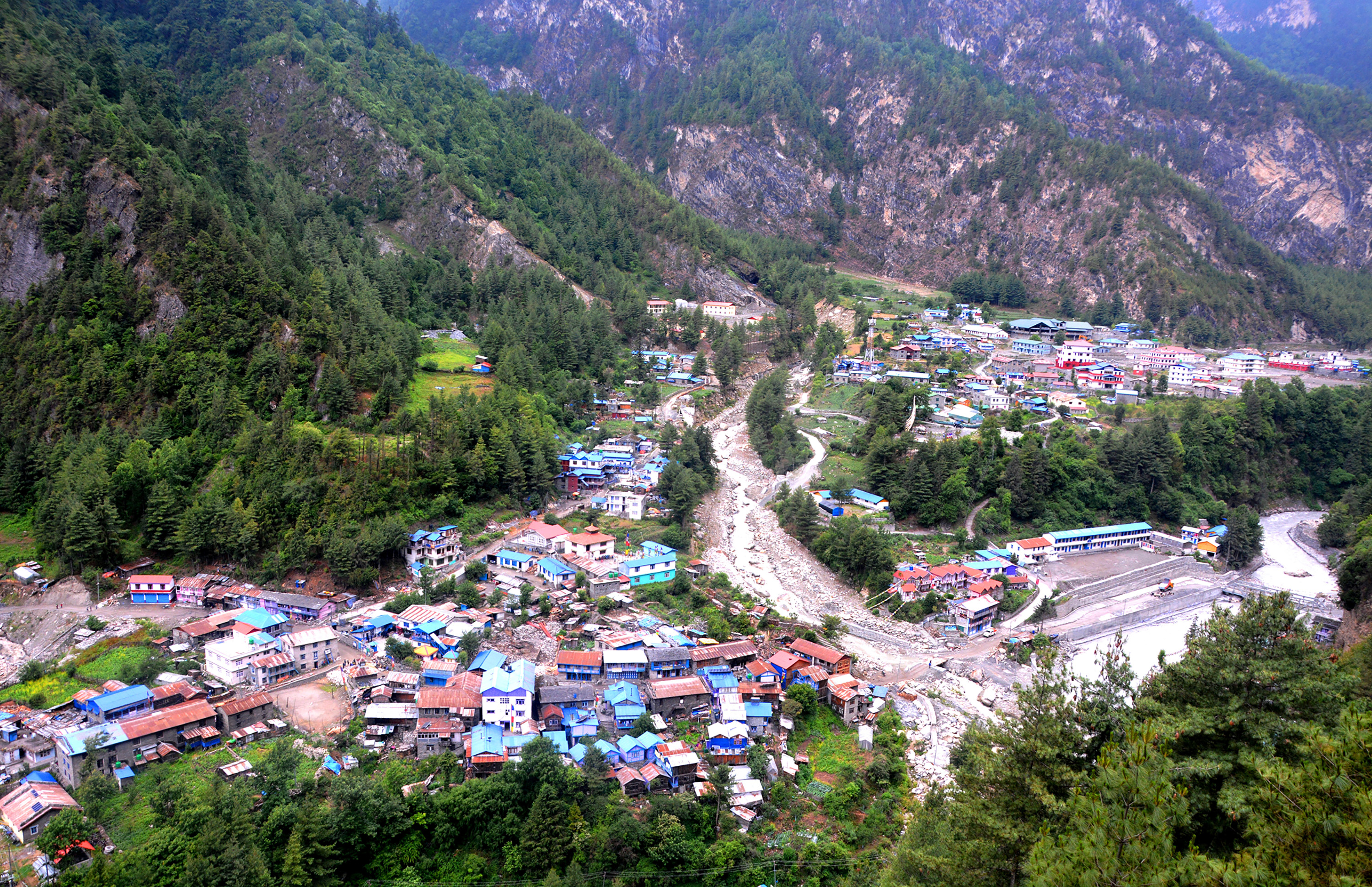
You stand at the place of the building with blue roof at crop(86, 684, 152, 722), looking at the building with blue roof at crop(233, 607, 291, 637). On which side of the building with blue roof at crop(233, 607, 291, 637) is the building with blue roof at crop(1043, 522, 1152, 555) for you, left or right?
right

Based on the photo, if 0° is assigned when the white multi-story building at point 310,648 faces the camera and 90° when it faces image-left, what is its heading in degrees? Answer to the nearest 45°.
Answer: approximately 315°

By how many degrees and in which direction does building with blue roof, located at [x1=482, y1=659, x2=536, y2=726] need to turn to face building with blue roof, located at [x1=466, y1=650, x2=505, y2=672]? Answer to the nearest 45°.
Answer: approximately 180°

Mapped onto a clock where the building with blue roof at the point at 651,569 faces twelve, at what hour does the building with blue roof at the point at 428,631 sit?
the building with blue roof at the point at 428,631 is roughly at 2 o'clock from the building with blue roof at the point at 651,569.

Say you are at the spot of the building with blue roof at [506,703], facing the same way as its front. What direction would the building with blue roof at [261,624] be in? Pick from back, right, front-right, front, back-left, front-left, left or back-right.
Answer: back-right

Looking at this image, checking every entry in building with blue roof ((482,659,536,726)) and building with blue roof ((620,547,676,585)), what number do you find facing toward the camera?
2

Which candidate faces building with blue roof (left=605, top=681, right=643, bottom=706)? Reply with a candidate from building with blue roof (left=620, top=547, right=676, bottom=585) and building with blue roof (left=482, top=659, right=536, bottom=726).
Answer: building with blue roof (left=620, top=547, right=676, bottom=585)

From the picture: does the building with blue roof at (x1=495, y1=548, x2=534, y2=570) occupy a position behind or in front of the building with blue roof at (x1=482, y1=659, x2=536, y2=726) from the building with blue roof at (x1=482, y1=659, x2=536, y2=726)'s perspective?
behind
